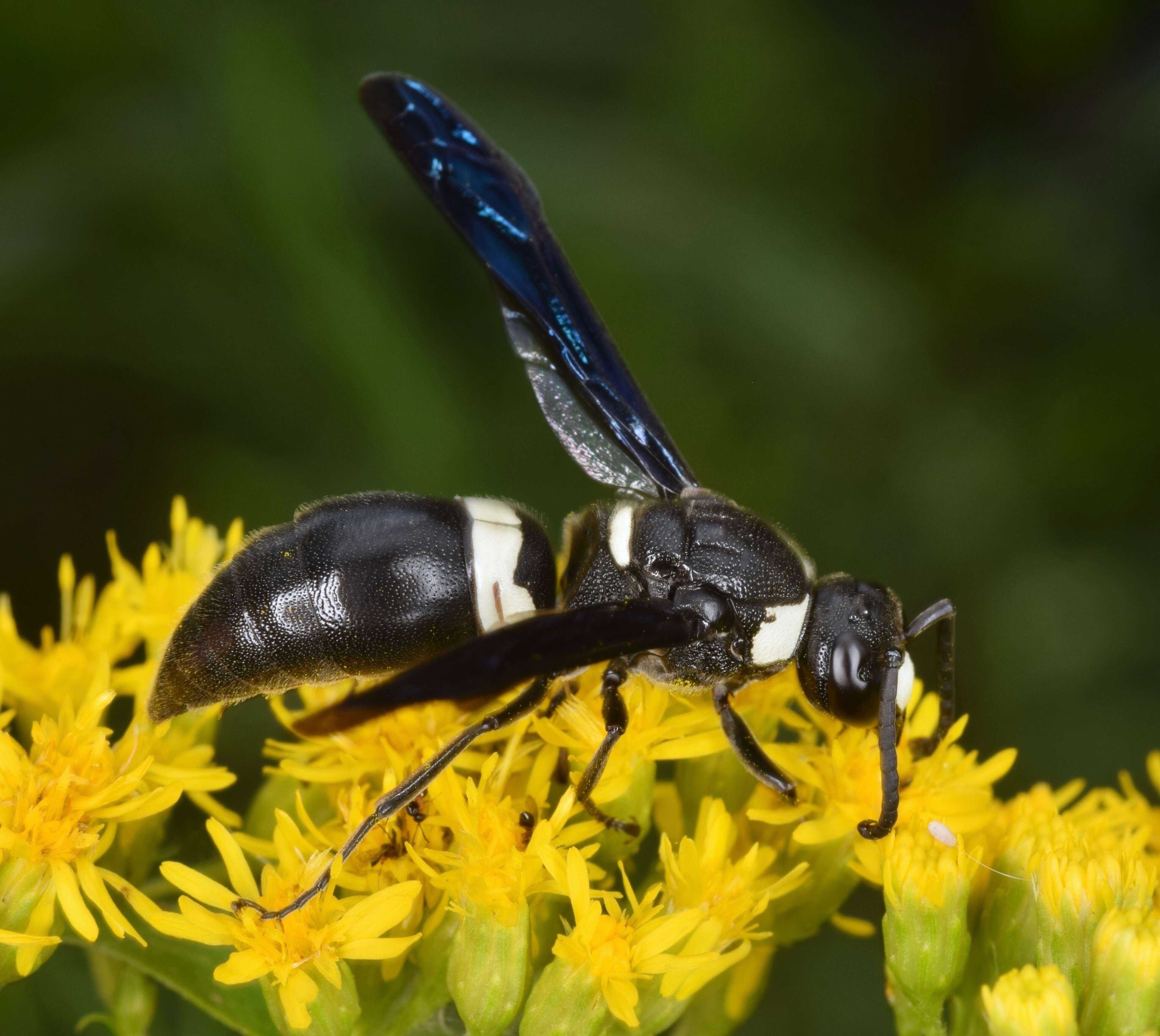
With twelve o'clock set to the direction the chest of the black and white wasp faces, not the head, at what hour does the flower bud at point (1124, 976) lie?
The flower bud is roughly at 1 o'clock from the black and white wasp.

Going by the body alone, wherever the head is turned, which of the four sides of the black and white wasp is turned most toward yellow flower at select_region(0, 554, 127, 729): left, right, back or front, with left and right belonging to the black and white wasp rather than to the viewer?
back

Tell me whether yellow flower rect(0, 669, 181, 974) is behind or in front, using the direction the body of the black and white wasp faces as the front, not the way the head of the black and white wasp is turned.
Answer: behind

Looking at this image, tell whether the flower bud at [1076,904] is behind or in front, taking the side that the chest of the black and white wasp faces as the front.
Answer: in front

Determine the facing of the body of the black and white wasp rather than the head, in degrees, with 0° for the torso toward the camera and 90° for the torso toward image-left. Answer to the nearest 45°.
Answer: approximately 270°
